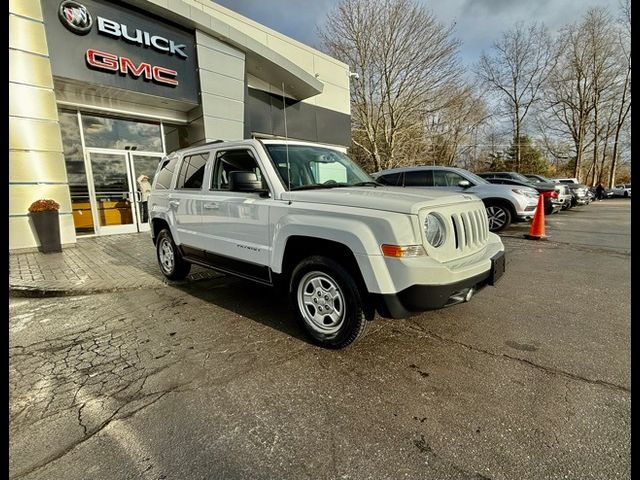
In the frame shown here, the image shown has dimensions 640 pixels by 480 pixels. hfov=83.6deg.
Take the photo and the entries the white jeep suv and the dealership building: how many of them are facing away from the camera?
0

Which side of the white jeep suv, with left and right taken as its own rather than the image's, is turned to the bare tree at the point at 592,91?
left

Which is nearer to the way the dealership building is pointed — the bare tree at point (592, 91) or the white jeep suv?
the white jeep suv

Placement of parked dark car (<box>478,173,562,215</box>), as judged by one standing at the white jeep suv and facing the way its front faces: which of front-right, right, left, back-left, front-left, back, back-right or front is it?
left

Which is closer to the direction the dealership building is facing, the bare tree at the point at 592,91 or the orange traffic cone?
the orange traffic cone

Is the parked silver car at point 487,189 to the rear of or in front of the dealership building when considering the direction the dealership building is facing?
in front

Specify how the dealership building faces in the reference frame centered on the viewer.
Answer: facing the viewer and to the right of the viewer

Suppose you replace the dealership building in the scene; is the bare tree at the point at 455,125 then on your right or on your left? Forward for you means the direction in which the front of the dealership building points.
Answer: on your left

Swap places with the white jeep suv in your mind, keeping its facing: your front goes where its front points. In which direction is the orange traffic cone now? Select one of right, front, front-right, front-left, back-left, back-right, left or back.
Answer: left
